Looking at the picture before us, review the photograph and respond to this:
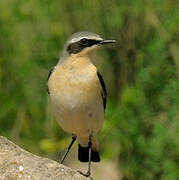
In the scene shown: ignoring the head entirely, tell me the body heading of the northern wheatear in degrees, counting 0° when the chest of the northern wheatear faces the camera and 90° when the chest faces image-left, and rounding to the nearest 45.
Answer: approximately 0°
